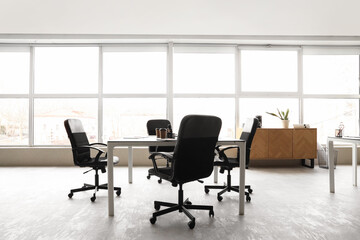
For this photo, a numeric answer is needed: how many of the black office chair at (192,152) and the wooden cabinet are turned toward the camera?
1

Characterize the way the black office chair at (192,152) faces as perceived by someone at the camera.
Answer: facing away from the viewer and to the left of the viewer

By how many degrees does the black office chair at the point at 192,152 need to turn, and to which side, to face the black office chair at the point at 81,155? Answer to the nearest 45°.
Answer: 0° — it already faces it
